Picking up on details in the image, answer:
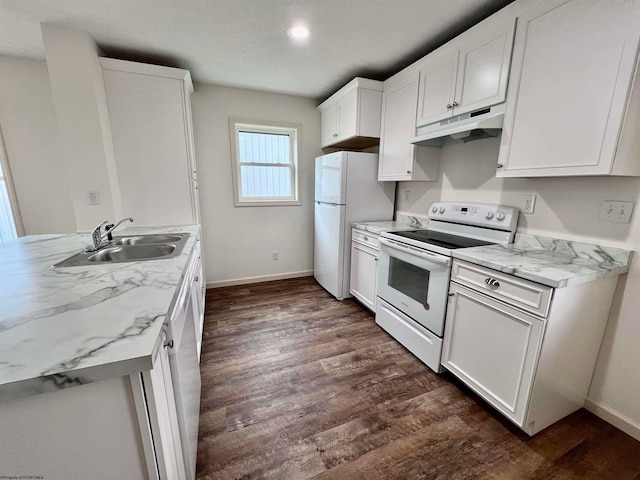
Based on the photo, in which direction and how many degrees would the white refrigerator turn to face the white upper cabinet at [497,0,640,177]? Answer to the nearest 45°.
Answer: approximately 90° to its left

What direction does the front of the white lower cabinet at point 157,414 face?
to the viewer's right

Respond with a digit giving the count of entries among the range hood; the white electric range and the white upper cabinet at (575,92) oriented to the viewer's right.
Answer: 0

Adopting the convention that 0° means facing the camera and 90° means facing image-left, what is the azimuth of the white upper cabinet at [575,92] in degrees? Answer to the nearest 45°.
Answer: approximately 45°

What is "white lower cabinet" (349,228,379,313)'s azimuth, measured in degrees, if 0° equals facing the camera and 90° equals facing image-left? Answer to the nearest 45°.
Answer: approximately 45°

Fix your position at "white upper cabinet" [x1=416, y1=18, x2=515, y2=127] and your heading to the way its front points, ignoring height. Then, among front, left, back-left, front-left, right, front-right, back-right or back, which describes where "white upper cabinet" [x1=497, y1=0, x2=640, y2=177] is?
left

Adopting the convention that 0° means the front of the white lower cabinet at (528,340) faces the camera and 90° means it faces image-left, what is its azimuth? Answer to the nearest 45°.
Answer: approximately 45°

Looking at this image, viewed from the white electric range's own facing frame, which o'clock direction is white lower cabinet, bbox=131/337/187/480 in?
The white lower cabinet is roughly at 11 o'clock from the white electric range.

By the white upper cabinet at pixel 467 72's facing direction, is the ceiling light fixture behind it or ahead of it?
ahead

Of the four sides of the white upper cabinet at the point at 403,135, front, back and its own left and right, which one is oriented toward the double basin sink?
front

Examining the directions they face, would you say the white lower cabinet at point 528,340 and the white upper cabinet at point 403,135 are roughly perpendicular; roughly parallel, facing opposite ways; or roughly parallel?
roughly parallel

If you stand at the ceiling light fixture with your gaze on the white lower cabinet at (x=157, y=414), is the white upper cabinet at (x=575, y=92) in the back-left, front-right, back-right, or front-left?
front-left

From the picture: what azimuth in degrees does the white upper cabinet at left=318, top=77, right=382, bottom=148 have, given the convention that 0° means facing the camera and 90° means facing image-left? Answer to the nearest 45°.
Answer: approximately 45°

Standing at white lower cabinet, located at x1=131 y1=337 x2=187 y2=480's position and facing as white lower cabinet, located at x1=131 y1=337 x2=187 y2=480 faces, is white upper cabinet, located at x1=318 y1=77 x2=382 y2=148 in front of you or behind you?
in front

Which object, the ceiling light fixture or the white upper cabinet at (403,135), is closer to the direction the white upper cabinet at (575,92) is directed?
the ceiling light fixture

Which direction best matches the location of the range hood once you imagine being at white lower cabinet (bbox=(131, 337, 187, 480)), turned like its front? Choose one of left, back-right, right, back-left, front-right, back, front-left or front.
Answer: front

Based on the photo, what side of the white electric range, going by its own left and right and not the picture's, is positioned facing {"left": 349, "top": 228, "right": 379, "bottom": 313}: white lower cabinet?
right

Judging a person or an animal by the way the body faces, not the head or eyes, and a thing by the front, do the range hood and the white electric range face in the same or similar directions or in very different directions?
same or similar directions

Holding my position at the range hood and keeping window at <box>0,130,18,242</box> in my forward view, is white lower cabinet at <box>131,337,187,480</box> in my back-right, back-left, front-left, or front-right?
front-left
